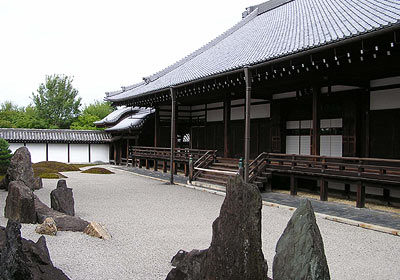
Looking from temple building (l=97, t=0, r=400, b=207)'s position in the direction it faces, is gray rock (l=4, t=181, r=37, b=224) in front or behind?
in front

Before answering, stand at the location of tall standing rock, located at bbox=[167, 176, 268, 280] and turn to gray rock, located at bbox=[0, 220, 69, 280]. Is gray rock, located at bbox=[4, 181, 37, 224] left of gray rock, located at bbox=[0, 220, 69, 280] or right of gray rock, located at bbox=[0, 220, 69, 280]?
right

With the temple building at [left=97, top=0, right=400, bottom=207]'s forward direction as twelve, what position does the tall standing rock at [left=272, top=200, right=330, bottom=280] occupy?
The tall standing rock is roughly at 11 o'clock from the temple building.

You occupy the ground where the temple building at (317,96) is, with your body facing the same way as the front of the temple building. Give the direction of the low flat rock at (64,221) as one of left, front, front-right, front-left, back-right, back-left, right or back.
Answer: front

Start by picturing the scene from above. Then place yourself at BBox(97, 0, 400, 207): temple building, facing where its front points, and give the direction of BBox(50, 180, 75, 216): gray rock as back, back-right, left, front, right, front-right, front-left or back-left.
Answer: front

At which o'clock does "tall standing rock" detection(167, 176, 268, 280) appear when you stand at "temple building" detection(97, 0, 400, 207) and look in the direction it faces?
The tall standing rock is roughly at 11 o'clock from the temple building.

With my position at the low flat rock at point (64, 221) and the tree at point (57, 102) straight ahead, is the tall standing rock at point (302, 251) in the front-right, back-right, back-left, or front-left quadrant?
back-right

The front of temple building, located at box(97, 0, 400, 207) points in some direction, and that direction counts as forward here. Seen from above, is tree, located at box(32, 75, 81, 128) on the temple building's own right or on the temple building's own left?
on the temple building's own right

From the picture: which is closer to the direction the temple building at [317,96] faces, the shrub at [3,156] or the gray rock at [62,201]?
the gray rock

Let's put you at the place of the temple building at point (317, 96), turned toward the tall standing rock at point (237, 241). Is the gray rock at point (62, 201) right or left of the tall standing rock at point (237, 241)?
right

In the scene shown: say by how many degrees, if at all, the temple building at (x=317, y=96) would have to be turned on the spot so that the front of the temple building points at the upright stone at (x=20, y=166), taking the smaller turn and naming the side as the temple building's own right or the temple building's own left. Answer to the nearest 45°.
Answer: approximately 45° to the temple building's own right

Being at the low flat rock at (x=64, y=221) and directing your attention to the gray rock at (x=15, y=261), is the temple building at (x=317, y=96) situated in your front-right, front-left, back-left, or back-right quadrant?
back-left

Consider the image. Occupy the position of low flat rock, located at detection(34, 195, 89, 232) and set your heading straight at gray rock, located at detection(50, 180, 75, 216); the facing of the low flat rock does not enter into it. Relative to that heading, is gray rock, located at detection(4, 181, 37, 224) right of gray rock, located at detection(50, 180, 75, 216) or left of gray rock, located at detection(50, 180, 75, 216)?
left
